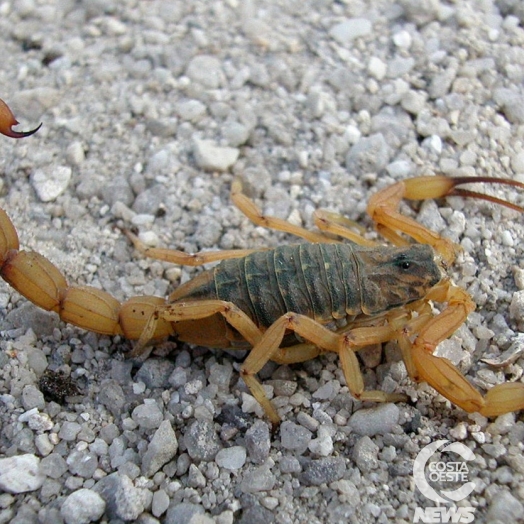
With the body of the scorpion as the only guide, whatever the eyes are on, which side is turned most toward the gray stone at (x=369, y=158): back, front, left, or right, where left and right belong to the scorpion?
left

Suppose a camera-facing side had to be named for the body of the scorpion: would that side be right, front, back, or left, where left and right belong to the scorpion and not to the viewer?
right

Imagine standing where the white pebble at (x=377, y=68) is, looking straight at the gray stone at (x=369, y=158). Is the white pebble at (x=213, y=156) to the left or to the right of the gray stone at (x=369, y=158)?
right

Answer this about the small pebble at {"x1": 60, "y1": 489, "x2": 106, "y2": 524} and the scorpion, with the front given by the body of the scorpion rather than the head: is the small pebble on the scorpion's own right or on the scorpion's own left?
on the scorpion's own right

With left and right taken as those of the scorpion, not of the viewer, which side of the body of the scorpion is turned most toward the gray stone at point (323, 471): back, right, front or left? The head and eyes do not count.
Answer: right

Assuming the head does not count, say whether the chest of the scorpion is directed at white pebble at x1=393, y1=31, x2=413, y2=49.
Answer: no

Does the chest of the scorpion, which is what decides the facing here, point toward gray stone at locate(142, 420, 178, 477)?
no

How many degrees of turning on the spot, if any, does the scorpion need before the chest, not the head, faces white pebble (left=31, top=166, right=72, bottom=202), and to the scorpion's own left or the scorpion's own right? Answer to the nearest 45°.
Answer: approximately 135° to the scorpion's own left

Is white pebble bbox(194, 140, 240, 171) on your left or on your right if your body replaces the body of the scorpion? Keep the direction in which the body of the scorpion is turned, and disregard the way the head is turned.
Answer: on your left
